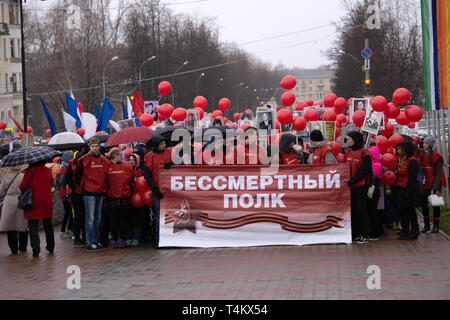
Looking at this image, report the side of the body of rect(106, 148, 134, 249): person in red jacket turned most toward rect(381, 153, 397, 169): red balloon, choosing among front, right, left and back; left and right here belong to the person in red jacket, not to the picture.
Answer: left

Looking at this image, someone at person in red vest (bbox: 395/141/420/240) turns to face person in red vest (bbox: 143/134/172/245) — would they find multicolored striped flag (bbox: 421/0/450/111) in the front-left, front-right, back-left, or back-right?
back-right

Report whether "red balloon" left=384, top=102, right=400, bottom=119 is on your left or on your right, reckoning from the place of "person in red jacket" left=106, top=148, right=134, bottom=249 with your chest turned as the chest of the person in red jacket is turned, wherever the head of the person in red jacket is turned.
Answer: on your left

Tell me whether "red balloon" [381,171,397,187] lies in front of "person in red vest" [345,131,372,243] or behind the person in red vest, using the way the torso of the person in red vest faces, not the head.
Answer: behind

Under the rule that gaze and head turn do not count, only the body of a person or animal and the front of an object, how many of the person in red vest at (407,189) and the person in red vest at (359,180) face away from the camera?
0

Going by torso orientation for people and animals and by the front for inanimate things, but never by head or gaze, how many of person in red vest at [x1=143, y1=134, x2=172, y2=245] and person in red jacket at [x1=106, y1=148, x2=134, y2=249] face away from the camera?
0

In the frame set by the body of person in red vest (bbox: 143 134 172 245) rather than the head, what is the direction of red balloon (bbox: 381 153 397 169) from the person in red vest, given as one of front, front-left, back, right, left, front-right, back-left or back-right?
front-left

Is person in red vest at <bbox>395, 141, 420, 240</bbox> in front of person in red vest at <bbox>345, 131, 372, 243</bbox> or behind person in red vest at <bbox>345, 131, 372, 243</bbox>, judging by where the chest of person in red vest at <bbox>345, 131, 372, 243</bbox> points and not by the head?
behind

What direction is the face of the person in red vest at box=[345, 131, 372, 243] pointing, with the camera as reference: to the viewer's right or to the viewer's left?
to the viewer's left

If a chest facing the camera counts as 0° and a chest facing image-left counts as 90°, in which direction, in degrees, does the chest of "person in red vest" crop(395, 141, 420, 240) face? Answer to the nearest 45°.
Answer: approximately 45°
